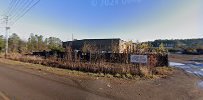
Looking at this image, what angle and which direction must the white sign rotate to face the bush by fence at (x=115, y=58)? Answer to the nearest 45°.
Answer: approximately 135° to its right

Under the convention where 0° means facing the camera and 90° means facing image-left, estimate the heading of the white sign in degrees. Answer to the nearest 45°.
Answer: approximately 0°
